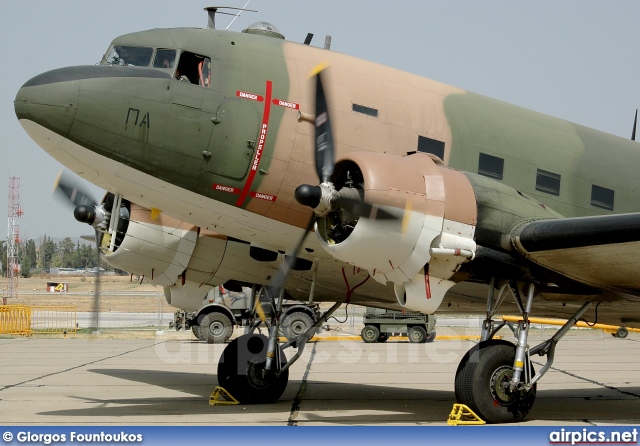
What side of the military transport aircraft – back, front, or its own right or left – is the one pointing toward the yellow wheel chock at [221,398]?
right

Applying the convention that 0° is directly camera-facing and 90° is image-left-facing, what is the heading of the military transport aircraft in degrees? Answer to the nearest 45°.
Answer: approximately 45°

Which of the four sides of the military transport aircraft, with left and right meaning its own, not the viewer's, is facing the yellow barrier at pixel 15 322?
right
